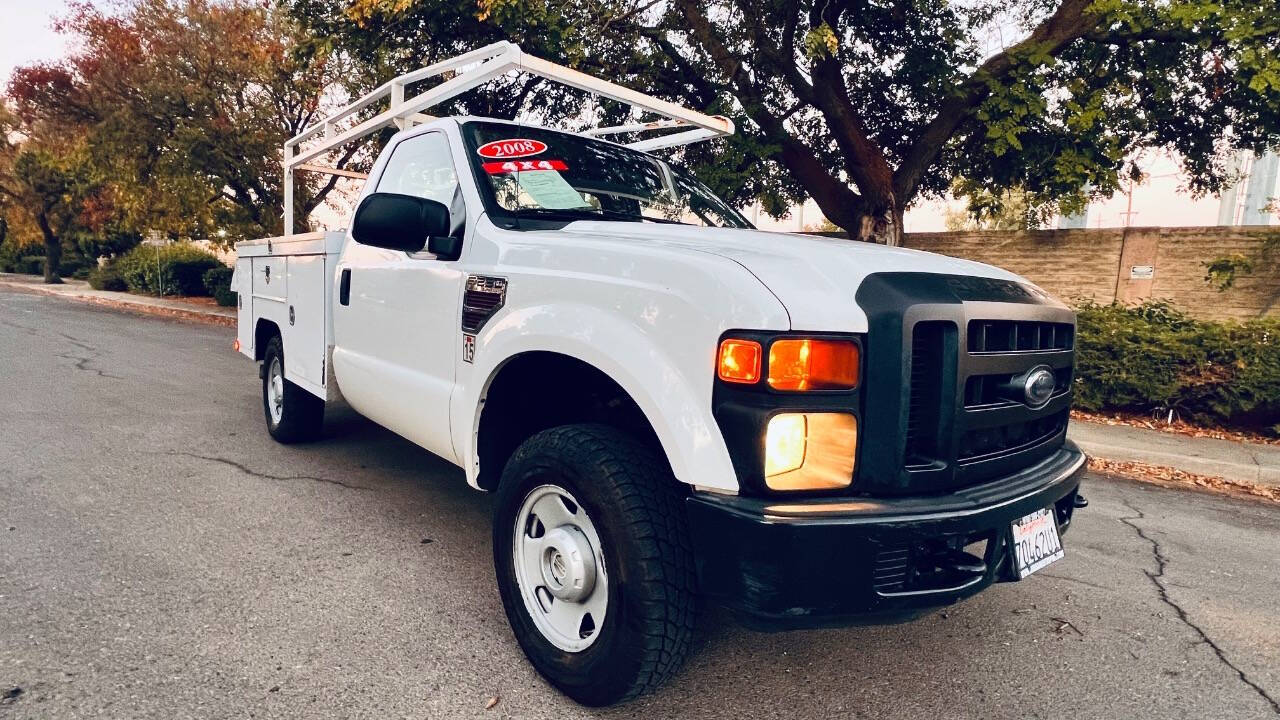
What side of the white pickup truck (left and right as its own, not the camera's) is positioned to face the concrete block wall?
left

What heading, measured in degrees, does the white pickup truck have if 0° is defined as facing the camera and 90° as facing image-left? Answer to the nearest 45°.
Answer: approximately 315°

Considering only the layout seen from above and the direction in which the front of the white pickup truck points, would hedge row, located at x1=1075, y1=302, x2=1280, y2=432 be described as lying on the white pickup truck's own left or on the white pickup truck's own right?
on the white pickup truck's own left

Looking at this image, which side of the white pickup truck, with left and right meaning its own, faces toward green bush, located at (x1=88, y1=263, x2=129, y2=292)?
back

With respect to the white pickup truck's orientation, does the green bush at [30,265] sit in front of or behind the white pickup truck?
behind

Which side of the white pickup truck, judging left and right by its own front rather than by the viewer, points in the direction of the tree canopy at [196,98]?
back

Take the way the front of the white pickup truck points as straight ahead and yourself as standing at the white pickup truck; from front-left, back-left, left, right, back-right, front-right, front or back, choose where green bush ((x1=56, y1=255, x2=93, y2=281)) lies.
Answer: back

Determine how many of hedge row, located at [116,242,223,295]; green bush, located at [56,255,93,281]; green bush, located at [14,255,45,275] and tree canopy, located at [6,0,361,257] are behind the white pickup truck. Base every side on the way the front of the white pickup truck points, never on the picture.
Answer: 4

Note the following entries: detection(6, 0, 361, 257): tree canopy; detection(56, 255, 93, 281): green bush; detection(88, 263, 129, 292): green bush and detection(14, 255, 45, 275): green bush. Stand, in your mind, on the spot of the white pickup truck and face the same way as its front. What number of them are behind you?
4

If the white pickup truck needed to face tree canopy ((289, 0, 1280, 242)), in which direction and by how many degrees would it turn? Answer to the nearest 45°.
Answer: approximately 135° to its left

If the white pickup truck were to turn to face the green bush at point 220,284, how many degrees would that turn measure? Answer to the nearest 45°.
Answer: approximately 180°
